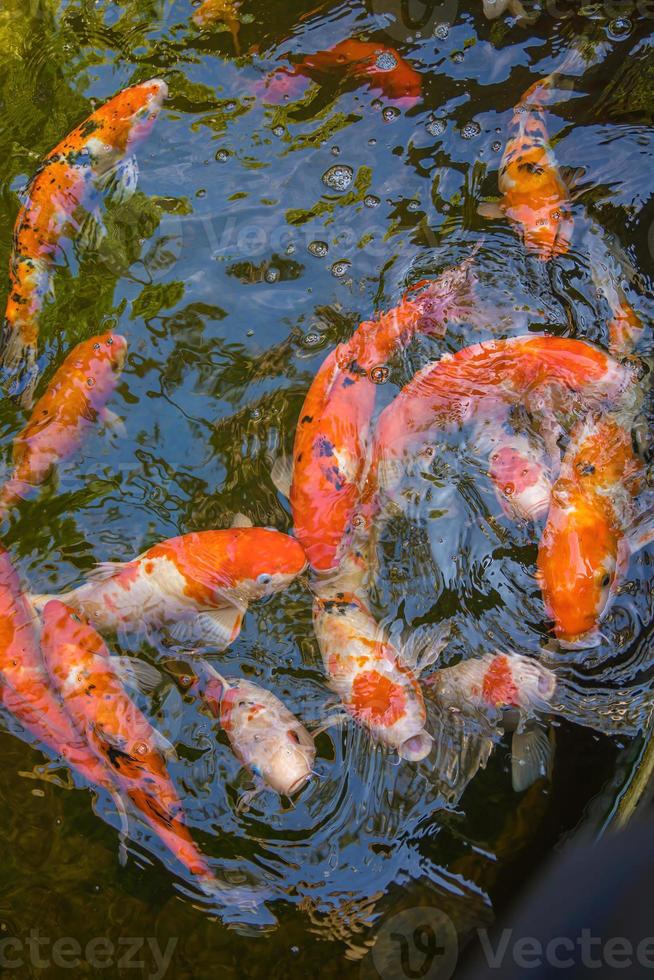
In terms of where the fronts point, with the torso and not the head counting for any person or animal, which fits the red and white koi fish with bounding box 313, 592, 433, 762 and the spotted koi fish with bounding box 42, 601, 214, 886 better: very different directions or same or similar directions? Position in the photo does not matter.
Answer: very different directions

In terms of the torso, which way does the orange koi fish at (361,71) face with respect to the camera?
to the viewer's right

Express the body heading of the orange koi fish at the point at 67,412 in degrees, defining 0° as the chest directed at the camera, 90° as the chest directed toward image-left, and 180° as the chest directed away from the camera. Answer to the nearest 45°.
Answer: approximately 225°

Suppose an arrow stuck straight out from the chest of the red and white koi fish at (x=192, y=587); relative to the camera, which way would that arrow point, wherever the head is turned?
to the viewer's right

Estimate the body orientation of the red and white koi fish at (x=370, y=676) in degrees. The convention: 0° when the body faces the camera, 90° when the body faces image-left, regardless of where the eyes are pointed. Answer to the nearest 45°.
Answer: approximately 315°

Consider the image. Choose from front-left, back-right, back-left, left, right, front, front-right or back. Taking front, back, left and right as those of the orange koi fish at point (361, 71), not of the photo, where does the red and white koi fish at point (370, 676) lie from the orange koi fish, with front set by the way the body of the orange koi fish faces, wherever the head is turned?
right

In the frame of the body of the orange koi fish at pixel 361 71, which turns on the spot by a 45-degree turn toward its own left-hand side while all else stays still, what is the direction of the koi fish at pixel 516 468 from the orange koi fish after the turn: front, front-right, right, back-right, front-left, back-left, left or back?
back-right

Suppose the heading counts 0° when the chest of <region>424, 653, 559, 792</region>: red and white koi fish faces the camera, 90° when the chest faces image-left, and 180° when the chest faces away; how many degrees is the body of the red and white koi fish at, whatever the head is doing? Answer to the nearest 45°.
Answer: approximately 270°

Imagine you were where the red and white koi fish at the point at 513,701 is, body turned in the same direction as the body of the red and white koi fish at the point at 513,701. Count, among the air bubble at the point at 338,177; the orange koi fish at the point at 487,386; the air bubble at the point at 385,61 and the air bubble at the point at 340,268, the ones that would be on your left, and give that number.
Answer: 4

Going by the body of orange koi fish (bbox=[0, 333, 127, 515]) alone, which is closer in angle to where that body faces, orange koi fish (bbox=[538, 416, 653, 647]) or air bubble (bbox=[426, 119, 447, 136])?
the air bubble

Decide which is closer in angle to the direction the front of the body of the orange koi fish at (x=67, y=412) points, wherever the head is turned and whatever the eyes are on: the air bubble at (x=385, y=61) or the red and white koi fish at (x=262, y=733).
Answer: the air bubble

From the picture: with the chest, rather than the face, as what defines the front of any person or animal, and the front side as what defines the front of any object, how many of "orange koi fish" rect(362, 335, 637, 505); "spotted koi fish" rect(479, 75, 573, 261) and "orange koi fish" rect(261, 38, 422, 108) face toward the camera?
1

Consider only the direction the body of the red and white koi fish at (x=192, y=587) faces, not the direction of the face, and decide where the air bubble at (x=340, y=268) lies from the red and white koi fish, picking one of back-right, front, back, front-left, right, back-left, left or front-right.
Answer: front-left
